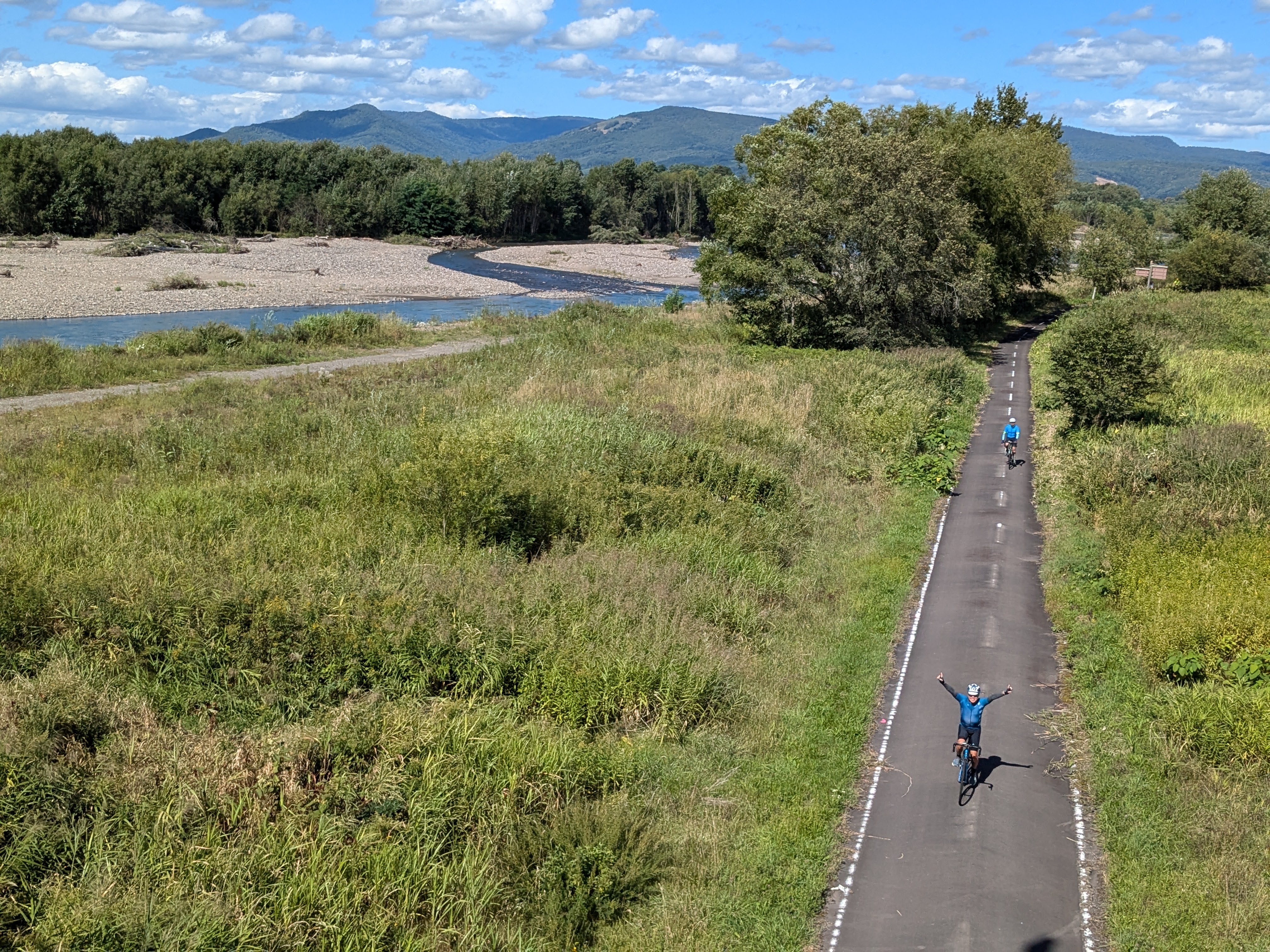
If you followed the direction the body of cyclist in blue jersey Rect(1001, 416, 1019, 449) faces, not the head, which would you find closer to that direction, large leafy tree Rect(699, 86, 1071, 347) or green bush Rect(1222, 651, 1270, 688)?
the green bush

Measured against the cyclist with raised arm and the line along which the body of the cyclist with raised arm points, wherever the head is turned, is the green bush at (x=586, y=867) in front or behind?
in front

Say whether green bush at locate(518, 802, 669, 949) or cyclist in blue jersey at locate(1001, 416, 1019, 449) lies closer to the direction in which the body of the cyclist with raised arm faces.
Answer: the green bush

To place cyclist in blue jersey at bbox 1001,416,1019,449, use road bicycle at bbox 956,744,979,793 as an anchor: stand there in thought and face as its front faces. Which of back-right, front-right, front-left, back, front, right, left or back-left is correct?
back

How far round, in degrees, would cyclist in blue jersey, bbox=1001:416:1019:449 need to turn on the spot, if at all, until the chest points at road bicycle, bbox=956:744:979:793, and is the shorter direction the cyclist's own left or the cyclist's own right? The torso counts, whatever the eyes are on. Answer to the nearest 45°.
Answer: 0° — they already face it

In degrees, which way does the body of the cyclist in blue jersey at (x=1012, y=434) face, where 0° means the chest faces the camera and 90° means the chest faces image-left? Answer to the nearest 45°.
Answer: approximately 0°

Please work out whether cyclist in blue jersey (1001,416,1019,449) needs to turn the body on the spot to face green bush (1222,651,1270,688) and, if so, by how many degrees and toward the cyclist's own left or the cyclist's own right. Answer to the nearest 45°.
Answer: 0° — they already face it

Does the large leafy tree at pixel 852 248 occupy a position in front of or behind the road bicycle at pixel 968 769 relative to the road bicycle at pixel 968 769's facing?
behind

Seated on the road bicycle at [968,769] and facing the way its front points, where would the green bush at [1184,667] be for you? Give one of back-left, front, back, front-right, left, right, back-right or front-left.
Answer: back-left

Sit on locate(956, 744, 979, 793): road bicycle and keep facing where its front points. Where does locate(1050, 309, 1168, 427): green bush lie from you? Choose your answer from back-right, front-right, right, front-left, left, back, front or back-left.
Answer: back
